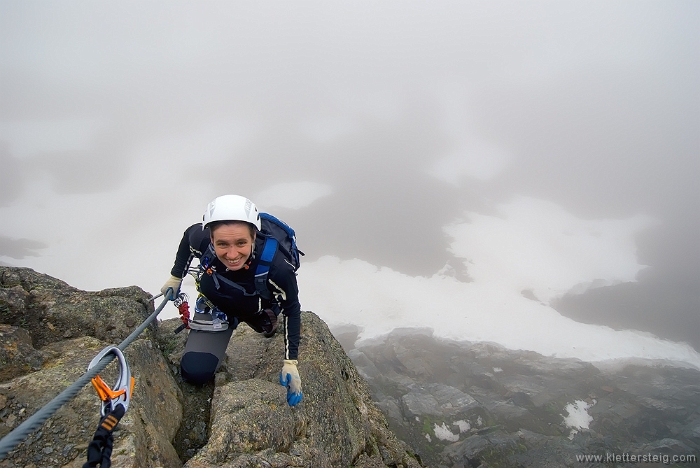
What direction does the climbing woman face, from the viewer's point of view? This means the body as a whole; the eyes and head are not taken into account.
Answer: toward the camera

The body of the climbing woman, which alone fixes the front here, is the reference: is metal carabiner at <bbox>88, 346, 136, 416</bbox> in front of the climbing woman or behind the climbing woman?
in front
